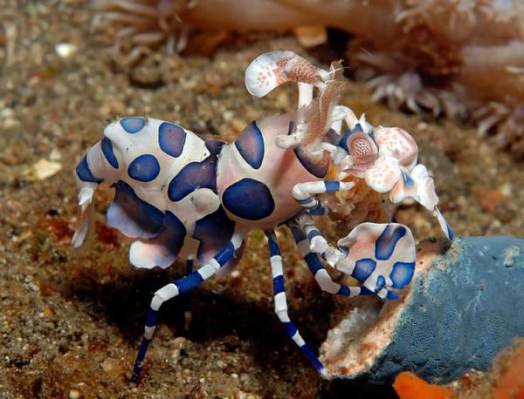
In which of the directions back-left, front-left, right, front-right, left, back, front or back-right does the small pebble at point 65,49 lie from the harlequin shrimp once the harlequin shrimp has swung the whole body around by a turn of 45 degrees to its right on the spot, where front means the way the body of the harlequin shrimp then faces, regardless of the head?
back

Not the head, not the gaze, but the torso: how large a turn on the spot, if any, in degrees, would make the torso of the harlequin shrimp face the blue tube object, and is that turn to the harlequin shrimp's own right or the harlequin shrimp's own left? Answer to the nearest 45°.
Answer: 0° — it already faces it

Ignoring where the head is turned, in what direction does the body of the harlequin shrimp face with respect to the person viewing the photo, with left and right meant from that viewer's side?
facing to the right of the viewer
